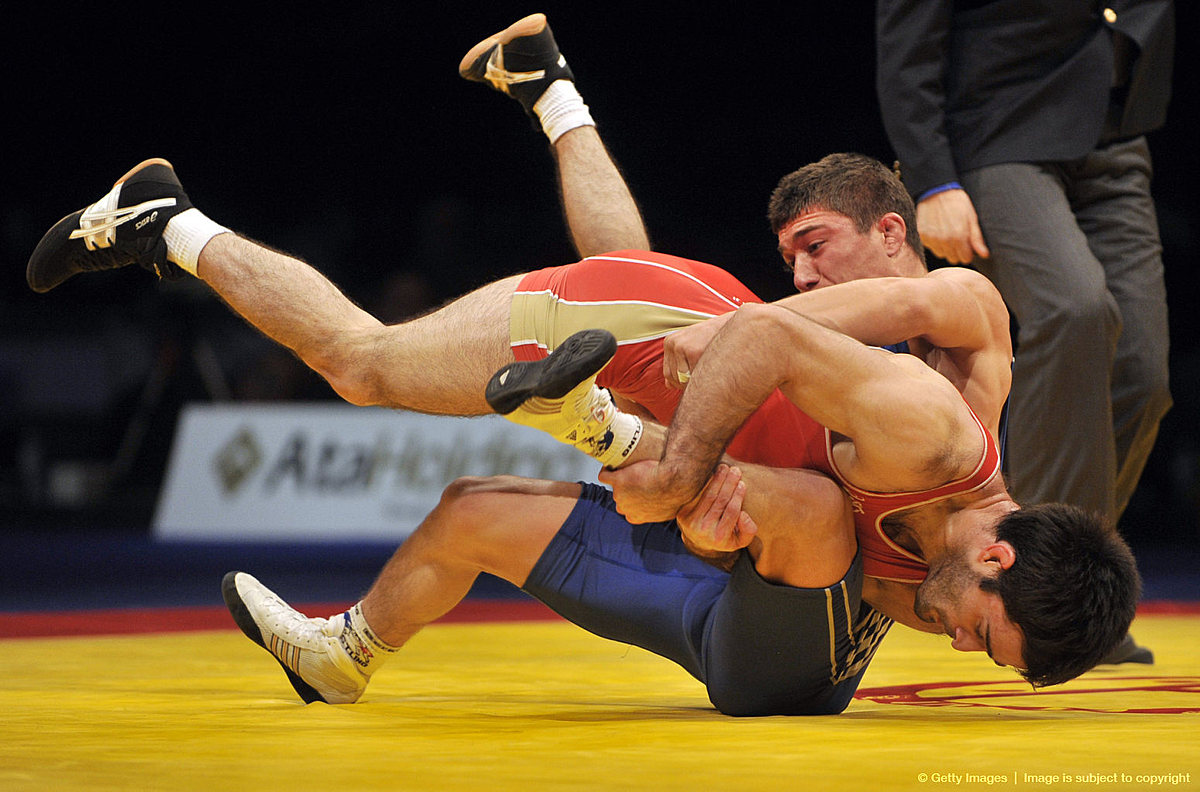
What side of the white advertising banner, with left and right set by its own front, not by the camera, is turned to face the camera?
front
